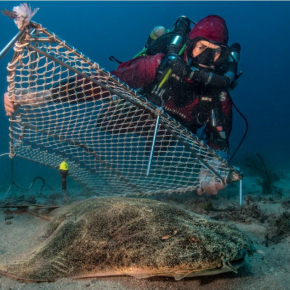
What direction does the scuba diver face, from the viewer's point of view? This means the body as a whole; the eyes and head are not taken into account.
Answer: toward the camera

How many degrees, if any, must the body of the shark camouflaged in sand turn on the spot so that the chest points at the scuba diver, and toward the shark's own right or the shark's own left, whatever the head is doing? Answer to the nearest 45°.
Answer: approximately 90° to the shark's own left

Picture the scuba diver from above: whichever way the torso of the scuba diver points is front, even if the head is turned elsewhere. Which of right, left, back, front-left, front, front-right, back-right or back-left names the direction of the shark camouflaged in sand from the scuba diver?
front

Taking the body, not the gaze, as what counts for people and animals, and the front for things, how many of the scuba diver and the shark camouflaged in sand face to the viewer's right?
1

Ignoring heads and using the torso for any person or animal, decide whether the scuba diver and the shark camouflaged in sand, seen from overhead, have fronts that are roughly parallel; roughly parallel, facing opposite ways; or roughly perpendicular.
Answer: roughly perpendicular

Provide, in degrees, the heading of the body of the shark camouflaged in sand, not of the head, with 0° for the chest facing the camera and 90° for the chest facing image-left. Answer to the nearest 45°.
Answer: approximately 270°
